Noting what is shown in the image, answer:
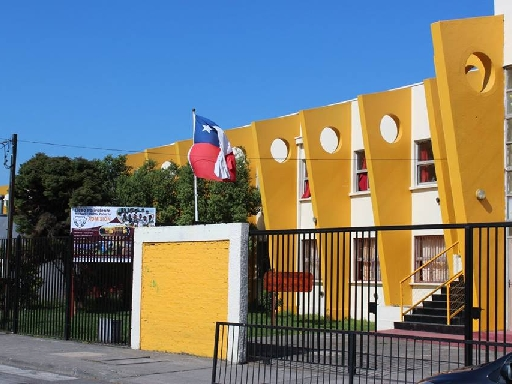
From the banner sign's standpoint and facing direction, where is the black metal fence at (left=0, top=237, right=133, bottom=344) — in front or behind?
in front

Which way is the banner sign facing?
toward the camera

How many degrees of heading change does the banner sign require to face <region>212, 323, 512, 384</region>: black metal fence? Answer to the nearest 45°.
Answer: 0° — it already faces it

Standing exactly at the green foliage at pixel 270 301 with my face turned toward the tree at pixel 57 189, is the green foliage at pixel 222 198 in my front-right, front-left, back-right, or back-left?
front-right

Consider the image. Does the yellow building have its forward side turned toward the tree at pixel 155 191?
no

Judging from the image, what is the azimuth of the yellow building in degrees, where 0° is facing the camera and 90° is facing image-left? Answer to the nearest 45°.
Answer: approximately 45°

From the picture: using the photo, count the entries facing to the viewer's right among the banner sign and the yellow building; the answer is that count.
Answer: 0

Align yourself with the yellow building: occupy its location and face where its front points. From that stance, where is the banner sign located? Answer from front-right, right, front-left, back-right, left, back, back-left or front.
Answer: front

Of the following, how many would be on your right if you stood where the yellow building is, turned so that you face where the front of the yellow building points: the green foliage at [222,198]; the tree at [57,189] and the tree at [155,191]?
3

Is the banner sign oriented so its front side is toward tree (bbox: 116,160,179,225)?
no

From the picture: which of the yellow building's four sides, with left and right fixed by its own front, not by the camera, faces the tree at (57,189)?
right

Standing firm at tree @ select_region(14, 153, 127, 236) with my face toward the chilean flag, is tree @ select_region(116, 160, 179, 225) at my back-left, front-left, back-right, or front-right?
front-left

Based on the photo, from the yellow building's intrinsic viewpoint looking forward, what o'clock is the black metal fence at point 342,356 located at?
The black metal fence is roughly at 11 o'clock from the yellow building.

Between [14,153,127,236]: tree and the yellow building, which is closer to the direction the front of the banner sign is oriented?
the yellow building
